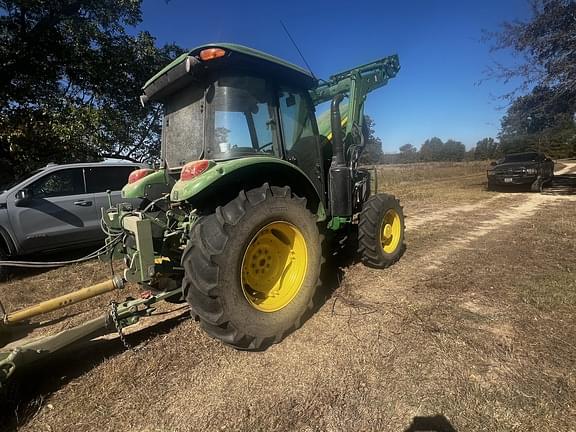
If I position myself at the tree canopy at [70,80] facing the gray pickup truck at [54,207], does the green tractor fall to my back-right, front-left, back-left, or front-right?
front-left

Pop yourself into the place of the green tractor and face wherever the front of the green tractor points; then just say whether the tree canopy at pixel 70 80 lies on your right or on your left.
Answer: on your left

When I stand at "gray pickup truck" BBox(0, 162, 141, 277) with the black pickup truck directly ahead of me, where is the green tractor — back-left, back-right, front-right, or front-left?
front-right

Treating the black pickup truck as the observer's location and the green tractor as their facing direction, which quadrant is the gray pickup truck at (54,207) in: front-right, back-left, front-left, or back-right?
front-right

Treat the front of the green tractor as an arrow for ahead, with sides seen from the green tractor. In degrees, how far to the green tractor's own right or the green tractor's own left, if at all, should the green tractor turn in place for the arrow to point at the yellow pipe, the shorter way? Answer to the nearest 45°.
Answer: approximately 135° to the green tractor's own left

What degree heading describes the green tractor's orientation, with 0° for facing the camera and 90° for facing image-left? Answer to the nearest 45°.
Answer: approximately 225°

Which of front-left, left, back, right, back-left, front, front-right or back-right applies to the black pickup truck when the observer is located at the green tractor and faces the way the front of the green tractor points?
front

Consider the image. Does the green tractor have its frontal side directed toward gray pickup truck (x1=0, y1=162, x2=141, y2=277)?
no

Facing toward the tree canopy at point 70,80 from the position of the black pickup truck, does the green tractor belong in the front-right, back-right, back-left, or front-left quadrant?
front-left

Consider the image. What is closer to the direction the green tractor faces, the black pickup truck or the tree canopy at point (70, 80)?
the black pickup truck
